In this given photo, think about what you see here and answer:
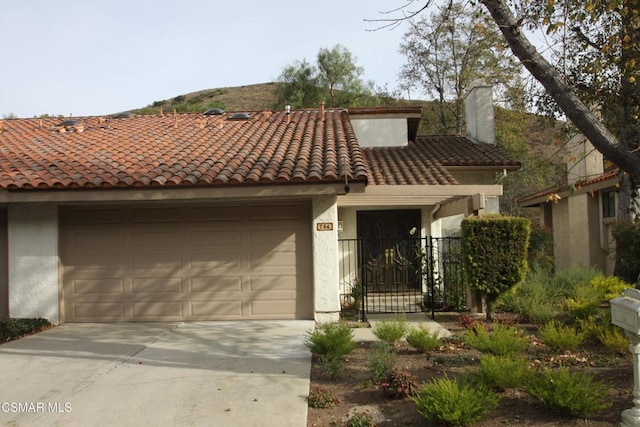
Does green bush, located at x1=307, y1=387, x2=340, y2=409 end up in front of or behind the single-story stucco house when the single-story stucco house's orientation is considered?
in front

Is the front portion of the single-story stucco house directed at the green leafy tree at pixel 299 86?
no

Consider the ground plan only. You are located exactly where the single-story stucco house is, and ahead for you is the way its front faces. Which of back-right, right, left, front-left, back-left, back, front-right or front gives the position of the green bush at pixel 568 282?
left

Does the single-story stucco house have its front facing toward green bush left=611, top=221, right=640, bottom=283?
no

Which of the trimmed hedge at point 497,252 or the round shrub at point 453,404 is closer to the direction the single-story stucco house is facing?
the round shrub

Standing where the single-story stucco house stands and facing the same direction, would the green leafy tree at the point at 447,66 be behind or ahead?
behind

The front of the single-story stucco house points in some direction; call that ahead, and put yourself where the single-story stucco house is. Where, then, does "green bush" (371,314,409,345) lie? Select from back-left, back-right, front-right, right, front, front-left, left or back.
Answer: front-left

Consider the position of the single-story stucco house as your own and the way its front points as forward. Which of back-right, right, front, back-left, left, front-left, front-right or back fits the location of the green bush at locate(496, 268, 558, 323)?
left

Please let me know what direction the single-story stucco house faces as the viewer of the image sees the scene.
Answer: facing the viewer

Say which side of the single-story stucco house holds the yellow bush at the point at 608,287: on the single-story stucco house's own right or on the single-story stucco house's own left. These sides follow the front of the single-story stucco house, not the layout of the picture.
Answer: on the single-story stucco house's own left

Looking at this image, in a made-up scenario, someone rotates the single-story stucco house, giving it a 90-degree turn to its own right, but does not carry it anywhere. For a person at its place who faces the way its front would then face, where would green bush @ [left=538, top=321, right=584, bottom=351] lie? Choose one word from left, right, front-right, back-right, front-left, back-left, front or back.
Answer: back-left

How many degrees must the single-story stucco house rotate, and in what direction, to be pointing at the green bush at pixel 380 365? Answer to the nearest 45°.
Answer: approximately 45° to its left

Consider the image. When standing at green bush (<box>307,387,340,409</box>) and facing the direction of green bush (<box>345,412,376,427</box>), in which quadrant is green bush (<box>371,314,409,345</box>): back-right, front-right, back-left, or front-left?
back-left

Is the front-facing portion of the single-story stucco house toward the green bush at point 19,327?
no

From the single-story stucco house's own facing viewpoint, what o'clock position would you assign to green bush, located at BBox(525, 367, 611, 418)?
The green bush is roughly at 11 o'clock from the single-story stucco house.

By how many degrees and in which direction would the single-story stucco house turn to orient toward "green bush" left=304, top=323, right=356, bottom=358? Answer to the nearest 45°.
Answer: approximately 45° to its left

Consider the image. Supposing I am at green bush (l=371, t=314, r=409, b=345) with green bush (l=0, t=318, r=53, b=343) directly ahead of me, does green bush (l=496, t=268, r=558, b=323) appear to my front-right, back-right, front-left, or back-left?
back-right
